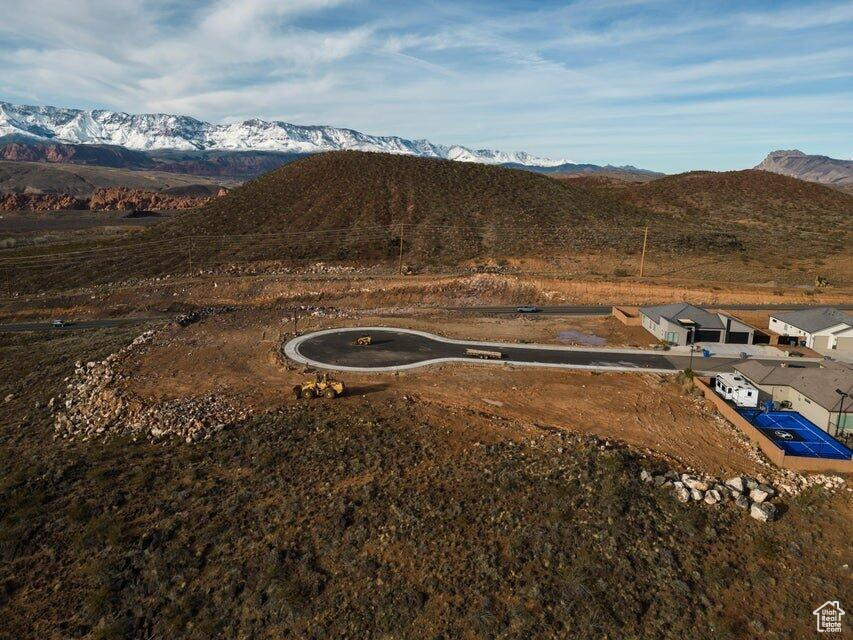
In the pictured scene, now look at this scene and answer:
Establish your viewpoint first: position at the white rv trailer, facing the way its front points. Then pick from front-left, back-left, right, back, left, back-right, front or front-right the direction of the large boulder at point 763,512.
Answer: back-left

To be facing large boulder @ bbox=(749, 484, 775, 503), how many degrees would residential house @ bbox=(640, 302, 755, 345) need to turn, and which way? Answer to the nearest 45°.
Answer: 0° — it already faces it

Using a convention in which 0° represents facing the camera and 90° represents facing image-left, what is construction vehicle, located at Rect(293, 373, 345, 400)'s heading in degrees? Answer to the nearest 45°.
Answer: approximately 90°

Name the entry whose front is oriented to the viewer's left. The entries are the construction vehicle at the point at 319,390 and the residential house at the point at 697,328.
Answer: the construction vehicle

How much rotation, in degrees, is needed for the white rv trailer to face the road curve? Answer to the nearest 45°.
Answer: approximately 45° to its left

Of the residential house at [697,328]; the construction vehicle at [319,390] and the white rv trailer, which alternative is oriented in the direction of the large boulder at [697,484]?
the residential house

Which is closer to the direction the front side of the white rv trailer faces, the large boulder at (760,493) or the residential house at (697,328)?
the residential house

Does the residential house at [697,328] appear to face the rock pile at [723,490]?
yes

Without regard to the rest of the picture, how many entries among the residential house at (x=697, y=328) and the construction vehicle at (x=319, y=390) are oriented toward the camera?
1

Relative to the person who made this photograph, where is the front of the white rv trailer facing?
facing away from the viewer and to the left of the viewer

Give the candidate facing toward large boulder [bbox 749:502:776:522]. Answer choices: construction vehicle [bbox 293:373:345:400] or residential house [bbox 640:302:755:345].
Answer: the residential house
